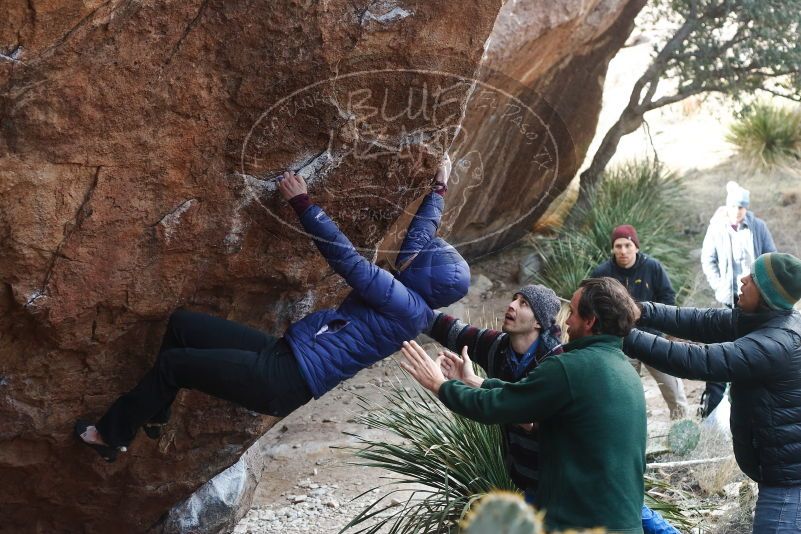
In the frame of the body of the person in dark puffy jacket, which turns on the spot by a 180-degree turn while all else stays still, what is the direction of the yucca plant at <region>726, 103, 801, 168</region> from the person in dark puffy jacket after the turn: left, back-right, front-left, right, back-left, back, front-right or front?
left

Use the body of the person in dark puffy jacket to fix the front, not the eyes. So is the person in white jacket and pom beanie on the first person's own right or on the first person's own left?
on the first person's own right

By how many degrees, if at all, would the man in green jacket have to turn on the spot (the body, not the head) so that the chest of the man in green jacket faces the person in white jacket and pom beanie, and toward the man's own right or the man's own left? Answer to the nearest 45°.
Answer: approximately 45° to the man's own right

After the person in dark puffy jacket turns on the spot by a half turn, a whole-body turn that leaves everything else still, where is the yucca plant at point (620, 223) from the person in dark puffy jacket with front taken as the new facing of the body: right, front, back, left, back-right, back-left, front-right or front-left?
left

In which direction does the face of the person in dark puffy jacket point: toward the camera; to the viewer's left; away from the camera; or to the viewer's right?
to the viewer's left

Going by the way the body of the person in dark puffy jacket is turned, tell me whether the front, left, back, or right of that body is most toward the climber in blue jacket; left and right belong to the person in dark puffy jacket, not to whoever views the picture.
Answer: front

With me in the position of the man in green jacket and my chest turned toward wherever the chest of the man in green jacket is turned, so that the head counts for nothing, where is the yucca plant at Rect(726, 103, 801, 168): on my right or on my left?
on my right

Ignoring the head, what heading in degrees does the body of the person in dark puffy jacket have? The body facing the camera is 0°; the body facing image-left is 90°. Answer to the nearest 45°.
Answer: approximately 90°

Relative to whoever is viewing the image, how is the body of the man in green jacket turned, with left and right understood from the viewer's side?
facing away from the viewer and to the left of the viewer

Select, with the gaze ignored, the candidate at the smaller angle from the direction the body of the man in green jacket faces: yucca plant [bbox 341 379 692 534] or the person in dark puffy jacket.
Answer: the yucca plant

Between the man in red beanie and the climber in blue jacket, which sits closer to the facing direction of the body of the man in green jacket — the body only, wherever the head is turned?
the climber in blue jacket

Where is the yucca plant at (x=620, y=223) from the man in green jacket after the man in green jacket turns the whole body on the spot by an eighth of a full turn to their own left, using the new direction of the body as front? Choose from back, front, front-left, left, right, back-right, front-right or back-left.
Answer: right

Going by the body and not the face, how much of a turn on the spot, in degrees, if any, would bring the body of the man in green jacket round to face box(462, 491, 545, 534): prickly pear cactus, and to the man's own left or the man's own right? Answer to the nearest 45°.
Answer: approximately 135° to the man's own left

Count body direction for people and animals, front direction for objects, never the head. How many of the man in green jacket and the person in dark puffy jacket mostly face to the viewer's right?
0
